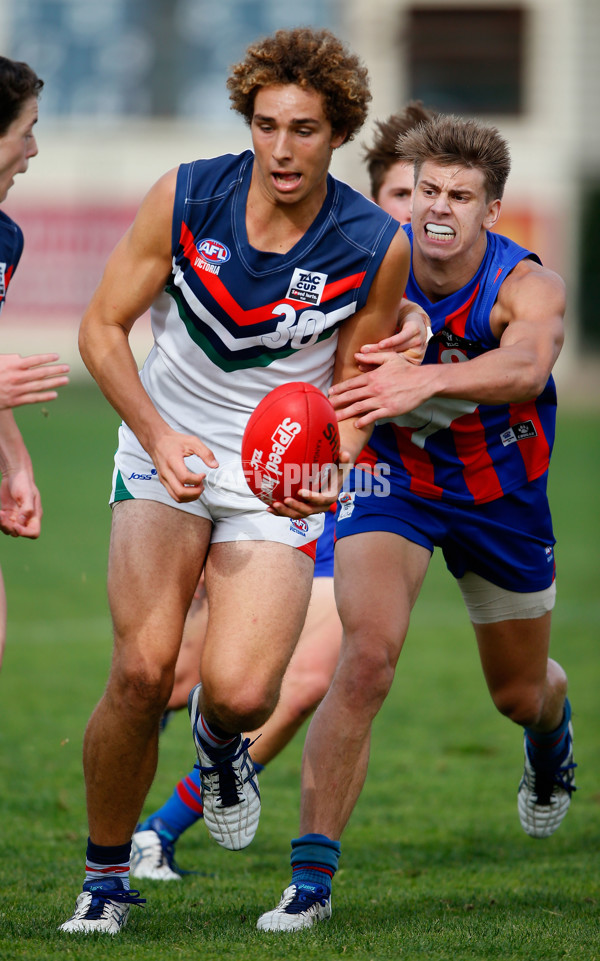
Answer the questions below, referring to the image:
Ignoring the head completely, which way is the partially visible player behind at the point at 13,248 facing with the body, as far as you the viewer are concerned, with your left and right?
facing to the right of the viewer

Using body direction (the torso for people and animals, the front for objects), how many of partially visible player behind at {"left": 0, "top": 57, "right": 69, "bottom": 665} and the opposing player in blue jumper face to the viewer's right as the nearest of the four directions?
1

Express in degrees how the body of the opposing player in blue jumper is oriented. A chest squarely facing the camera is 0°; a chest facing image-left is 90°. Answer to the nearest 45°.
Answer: approximately 45°

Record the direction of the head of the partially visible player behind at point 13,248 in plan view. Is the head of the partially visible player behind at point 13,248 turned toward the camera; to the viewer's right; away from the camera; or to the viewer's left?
to the viewer's right

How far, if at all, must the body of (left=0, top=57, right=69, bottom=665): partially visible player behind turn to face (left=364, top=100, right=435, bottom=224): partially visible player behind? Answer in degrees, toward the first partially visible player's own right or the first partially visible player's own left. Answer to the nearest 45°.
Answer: approximately 45° to the first partially visible player's own left
